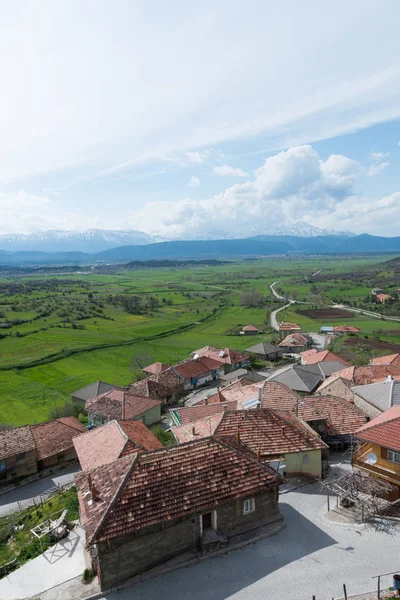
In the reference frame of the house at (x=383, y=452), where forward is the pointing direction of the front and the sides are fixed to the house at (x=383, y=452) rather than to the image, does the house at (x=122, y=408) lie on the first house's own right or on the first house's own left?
on the first house's own right

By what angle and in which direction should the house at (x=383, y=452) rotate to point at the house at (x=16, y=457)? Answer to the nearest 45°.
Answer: approximately 45° to its right

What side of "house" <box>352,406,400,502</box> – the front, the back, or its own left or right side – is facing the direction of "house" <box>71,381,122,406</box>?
right

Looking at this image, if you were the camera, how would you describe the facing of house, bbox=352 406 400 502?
facing the viewer and to the left of the viewer

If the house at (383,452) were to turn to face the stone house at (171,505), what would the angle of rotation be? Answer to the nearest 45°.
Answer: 0° — it already faces it

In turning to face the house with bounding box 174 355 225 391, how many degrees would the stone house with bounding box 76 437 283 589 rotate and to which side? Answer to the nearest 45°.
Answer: approximately 135° to its left

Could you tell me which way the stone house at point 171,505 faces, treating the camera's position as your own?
facing the viewer and to the right of the viewer

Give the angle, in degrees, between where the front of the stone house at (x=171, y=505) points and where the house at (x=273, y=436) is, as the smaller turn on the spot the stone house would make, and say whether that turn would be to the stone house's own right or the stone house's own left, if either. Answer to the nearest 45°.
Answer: approximately 90° to the stone house's own left

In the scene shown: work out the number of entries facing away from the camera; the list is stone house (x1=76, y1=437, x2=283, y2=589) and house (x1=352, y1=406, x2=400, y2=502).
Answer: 0

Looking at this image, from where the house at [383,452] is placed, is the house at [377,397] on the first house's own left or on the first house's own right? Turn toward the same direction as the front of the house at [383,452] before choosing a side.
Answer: on the first house's own right

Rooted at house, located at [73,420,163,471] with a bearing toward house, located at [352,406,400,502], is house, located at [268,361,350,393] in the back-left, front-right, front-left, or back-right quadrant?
front-left

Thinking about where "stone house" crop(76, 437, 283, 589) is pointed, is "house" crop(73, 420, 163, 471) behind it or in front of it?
behind

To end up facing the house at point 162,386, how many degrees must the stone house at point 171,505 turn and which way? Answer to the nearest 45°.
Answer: approximately 135° to its left

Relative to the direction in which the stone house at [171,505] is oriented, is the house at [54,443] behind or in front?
behind
